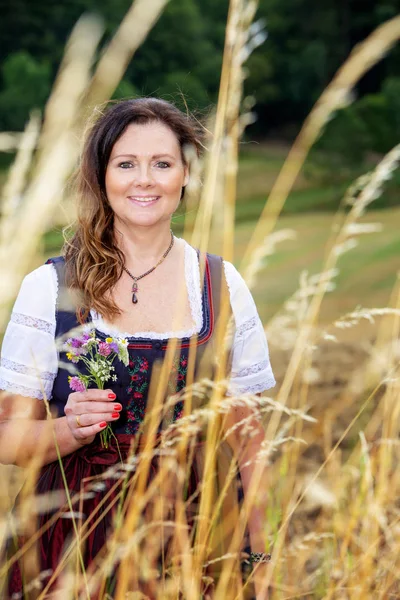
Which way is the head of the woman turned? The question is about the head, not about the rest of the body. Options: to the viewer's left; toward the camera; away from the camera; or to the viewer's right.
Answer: toward the camera

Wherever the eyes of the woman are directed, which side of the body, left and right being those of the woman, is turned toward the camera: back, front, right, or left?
front
